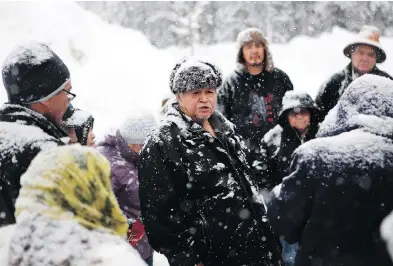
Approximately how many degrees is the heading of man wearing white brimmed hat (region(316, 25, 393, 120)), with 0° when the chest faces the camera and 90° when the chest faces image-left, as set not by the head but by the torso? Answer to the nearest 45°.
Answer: approximately 0°

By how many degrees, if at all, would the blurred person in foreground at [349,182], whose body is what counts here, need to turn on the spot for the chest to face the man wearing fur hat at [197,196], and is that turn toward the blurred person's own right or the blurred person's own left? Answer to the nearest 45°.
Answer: approximately 90° to the blurred person's own left

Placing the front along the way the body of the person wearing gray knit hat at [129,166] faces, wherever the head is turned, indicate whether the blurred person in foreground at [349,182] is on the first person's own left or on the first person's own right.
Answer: on the first person's own right

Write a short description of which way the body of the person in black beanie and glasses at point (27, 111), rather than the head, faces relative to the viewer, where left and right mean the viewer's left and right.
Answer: facing away from the viewer and to the right of the viewer

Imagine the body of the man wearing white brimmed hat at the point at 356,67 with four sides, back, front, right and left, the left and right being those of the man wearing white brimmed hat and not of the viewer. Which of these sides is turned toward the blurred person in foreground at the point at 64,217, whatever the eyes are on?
front

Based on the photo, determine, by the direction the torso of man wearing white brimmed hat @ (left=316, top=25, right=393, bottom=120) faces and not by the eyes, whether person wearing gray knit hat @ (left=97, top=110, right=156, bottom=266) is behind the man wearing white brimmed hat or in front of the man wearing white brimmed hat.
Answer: in front

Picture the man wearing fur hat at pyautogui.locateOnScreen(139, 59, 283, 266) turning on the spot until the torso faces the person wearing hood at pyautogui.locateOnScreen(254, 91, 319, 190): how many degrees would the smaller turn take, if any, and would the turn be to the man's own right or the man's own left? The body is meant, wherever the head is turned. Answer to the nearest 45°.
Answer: approximately 135° to the man's own left

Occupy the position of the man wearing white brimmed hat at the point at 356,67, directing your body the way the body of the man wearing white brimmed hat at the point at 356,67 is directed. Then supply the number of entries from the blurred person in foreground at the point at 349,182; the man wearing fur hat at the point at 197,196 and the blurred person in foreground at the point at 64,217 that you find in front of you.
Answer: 3

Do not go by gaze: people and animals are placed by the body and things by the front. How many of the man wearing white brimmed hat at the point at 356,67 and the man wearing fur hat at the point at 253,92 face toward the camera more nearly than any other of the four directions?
2

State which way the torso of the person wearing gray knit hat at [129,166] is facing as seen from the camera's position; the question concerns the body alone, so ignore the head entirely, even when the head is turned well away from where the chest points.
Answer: to the viewer's right

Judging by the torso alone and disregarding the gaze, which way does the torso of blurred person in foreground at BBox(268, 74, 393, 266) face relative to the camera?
away from the camera

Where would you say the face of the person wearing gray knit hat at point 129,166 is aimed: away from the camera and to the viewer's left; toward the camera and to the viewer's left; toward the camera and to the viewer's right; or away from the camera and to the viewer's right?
away from the camera and to the viewer's right
